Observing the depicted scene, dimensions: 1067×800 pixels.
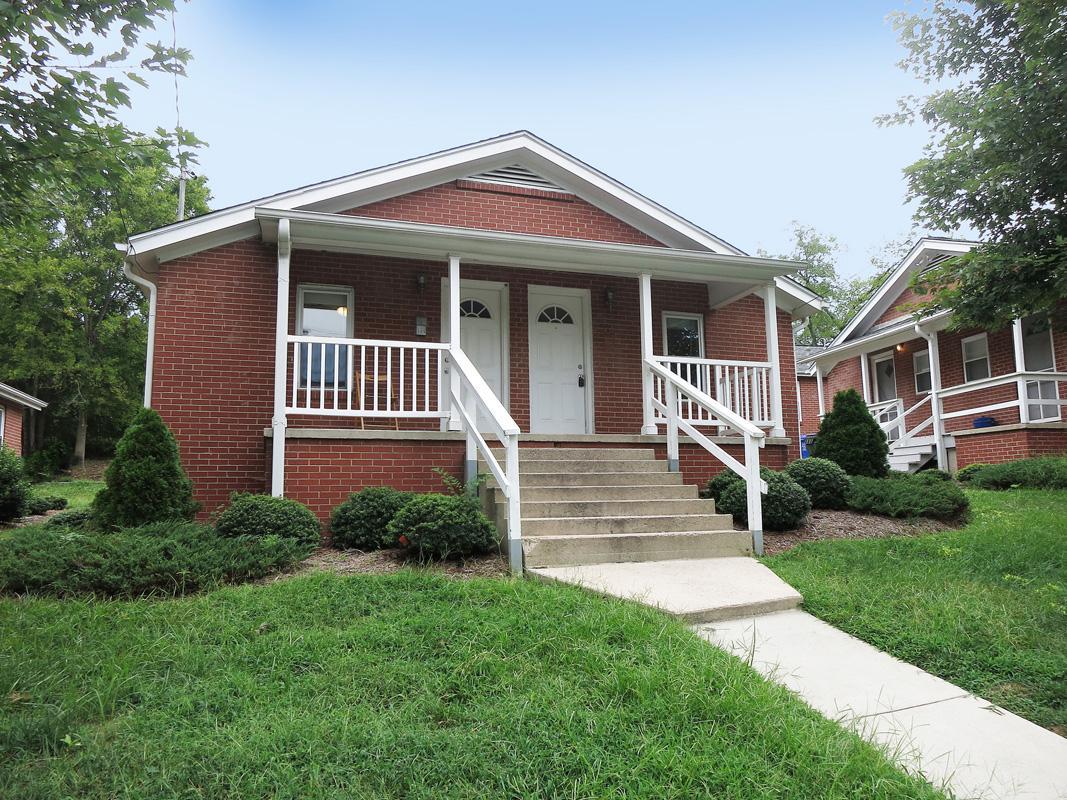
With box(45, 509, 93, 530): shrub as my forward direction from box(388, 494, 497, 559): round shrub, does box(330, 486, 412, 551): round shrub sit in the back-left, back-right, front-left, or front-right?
front-right

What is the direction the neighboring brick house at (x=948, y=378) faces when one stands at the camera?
facing the viewer and to the left of the viewer

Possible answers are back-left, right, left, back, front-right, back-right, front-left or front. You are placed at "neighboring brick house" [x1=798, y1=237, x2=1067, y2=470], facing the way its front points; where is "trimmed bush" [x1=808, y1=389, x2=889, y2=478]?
front-left

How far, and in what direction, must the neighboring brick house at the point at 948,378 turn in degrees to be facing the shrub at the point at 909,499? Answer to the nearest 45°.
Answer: approximately 45° to its left

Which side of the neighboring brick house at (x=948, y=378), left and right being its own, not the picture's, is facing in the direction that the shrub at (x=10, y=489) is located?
front

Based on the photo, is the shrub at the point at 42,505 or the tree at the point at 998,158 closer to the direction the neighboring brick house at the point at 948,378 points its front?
the shrub

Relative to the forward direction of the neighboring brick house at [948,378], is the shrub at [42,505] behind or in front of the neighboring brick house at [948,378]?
in front

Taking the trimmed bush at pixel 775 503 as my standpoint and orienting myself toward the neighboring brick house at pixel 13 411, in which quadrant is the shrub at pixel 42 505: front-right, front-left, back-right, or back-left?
front-left

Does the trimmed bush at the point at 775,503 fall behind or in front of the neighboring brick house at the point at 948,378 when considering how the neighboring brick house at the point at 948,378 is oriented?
in front
